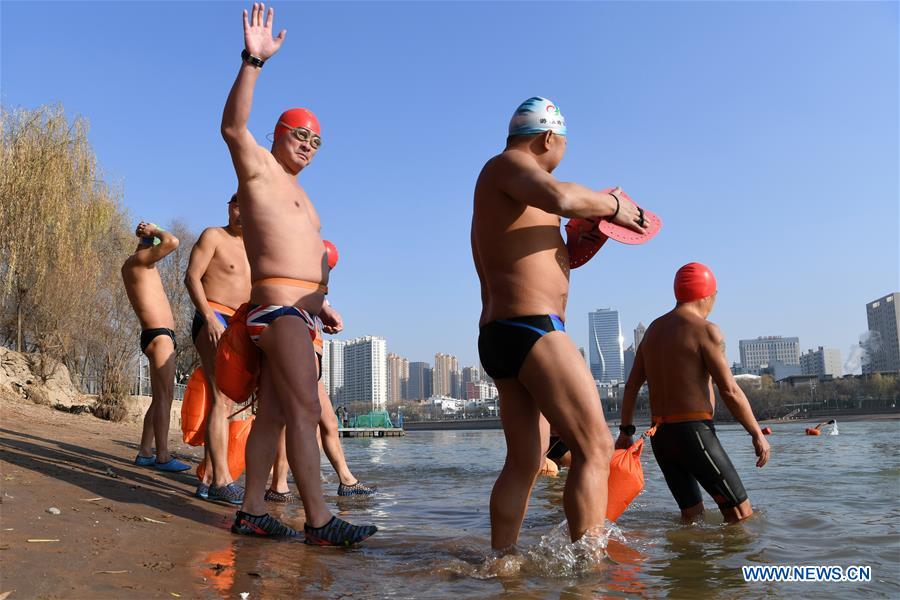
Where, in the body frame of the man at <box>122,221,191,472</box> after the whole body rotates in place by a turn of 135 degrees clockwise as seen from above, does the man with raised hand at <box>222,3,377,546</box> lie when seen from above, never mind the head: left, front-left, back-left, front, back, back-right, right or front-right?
front-left

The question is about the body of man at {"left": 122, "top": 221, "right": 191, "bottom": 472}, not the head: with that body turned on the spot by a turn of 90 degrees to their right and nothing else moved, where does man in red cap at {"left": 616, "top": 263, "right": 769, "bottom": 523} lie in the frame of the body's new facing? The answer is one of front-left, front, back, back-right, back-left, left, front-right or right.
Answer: front-left

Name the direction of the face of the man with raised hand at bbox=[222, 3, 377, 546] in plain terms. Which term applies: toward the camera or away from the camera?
toward the camera

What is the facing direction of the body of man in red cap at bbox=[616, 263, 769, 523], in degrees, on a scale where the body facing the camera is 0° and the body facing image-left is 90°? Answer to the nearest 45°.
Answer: approximately 225°

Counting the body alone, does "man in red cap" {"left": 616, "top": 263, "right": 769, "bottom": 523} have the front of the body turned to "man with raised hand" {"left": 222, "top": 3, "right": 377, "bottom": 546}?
no

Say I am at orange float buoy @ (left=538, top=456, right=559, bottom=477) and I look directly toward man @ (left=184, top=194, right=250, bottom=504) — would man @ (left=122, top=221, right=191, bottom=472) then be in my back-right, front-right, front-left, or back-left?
front-right

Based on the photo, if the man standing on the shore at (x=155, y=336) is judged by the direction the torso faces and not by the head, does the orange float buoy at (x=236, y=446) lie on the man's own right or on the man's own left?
on the man's own right

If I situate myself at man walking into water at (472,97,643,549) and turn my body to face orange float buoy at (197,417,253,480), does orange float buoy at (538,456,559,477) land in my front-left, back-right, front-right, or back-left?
front-right

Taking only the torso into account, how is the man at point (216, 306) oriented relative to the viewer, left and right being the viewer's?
facing the viewer and to the right of the viewer

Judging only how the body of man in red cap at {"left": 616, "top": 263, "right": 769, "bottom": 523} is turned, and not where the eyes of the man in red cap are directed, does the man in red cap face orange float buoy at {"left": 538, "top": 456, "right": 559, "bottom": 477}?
no
